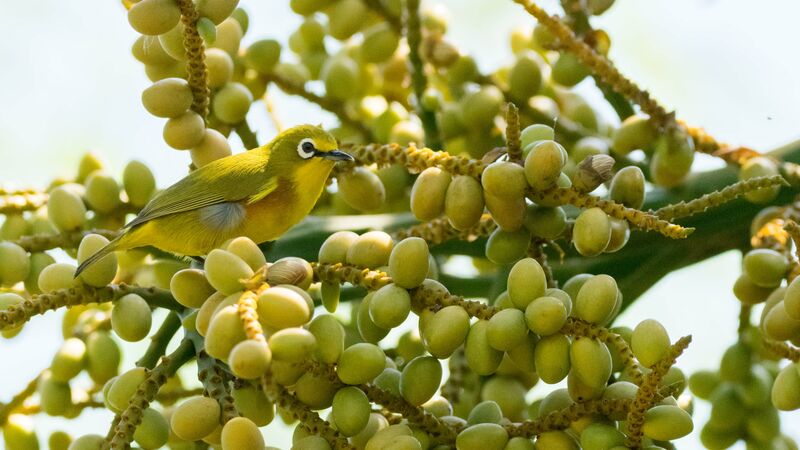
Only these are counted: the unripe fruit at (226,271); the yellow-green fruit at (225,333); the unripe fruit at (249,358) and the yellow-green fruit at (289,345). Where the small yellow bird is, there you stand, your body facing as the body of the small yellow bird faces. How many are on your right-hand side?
4

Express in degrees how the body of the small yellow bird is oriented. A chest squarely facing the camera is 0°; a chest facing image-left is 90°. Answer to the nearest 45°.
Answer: approximately 270°

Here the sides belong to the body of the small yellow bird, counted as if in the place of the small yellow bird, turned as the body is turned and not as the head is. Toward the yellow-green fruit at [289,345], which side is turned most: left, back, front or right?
right

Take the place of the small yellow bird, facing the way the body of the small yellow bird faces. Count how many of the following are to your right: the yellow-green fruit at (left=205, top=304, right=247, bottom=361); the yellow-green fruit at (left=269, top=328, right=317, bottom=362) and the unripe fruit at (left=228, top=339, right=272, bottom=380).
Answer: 3

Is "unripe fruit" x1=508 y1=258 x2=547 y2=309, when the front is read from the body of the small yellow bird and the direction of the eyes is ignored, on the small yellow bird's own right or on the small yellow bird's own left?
on the small yellow bird's own right

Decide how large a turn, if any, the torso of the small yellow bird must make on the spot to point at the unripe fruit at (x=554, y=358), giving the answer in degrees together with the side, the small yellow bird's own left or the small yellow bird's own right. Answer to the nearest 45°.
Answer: approximately 45° to the small yellow bird's own right
